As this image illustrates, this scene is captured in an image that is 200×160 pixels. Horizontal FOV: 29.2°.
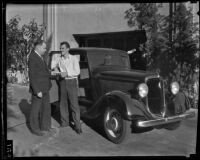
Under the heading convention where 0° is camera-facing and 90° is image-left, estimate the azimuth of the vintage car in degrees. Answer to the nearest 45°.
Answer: approximately 315°

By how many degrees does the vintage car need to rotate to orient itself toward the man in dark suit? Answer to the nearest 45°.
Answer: approximately 135° to its right

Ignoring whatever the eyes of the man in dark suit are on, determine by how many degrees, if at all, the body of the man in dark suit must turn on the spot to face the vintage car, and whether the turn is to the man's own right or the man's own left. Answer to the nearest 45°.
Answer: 0° — they already face it

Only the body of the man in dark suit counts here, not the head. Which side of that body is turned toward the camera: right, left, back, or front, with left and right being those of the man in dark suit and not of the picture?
right
